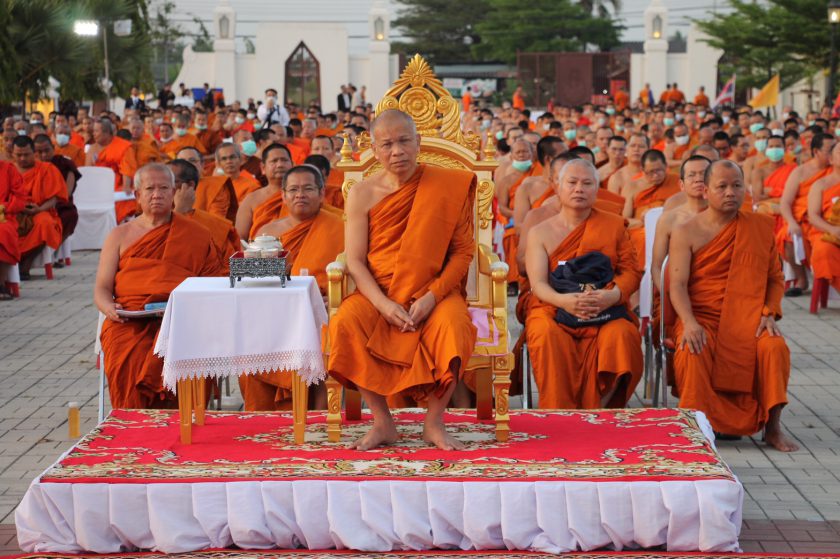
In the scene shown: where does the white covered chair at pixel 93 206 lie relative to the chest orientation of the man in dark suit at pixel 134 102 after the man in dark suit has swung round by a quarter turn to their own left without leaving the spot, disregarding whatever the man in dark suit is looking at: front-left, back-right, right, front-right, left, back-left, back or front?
right

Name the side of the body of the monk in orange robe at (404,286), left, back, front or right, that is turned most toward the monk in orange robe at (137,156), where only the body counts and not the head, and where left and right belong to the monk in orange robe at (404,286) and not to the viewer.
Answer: back

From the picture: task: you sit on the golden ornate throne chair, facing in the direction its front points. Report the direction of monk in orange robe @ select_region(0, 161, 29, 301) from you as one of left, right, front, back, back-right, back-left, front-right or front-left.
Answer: back-right

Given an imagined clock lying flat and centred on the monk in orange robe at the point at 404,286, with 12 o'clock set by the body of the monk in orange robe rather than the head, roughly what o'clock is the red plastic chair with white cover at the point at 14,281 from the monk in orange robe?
The red plastic chair with white cover is roughly at 5 o'clock from the monk in orange robe.

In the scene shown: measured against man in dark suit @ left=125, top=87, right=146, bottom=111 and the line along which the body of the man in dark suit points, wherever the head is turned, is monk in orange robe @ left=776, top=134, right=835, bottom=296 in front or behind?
in front

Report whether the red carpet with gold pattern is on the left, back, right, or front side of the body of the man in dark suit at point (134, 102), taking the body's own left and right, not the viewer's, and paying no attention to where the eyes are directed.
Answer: front

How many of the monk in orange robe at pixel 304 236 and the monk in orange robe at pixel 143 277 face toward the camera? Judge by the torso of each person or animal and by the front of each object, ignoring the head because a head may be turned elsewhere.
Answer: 2

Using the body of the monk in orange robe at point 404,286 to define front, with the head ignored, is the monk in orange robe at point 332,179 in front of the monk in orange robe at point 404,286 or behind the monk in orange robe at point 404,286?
behind
